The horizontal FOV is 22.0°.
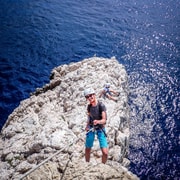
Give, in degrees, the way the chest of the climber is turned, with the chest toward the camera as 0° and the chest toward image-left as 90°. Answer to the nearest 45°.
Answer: approximately 315°
